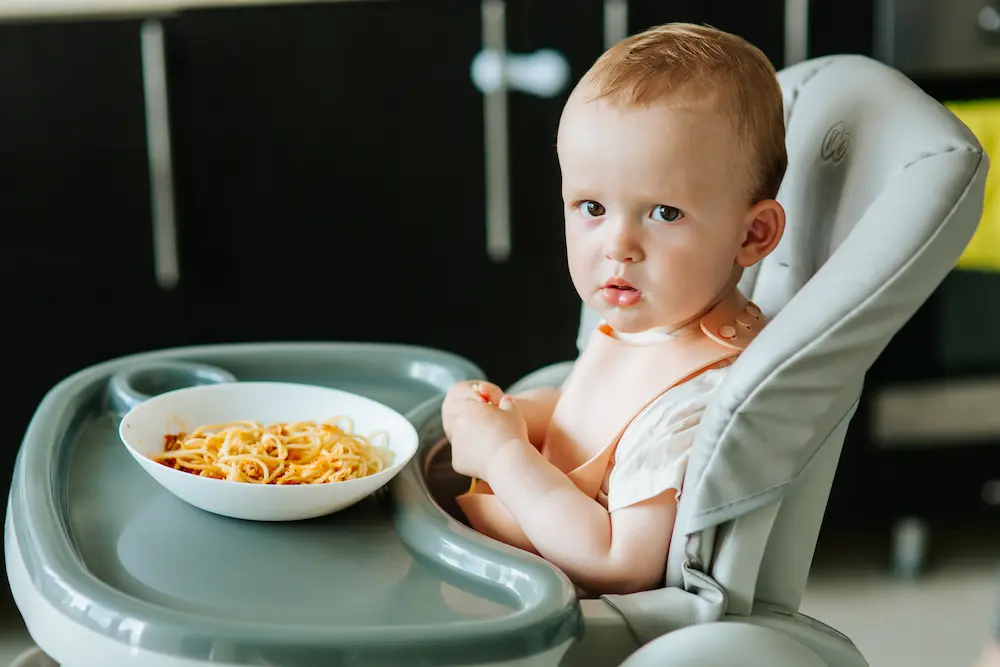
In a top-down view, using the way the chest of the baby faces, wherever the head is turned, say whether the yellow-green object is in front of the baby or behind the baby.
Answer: behind

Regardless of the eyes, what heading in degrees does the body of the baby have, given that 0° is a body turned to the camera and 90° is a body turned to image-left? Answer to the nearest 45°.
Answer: approximately 45°

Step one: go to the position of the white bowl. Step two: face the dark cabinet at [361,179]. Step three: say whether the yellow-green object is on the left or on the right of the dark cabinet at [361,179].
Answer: right
